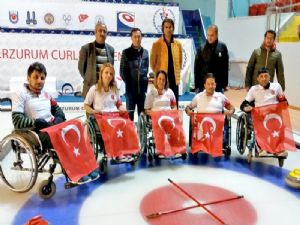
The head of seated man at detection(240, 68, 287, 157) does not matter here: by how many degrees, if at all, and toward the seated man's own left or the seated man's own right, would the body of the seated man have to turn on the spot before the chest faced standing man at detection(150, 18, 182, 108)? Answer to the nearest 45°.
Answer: approximately 90° to the seated man's own right

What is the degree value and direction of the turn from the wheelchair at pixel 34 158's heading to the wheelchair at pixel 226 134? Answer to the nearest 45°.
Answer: approximately 45° to its left

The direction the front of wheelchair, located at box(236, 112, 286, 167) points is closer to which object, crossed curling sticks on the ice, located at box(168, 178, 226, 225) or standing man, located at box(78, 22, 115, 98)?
the crossed curling sticks on the ice

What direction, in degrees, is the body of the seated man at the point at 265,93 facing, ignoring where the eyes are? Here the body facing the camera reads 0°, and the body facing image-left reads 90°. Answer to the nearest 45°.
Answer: approximately 0°

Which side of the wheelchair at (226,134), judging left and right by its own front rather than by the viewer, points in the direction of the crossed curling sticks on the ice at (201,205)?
front
